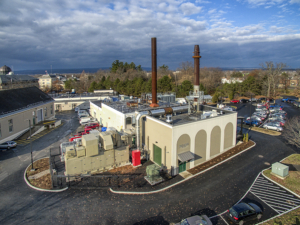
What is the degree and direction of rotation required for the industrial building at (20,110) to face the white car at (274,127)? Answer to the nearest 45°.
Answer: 0° — it already faces it

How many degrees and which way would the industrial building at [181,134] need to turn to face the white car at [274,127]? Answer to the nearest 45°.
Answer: approximately 90° to its left

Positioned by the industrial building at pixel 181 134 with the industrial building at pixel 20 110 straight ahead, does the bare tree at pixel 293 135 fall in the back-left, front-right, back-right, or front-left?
back-right

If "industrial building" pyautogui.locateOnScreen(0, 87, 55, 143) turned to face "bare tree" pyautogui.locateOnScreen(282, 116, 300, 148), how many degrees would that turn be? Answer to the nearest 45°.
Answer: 0° — it already faces it

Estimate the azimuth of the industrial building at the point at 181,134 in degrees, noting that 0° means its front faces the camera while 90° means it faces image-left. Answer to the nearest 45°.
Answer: approximately 315°

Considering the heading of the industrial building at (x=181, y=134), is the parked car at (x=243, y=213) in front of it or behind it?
in front

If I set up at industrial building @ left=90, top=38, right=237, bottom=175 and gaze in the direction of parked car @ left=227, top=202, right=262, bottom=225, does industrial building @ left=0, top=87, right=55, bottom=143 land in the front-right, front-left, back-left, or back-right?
back-right

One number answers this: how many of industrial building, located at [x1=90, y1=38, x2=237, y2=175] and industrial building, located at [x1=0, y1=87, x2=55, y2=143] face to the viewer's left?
0

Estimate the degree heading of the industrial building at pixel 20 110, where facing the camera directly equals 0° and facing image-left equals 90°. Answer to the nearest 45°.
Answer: approximately 315°
